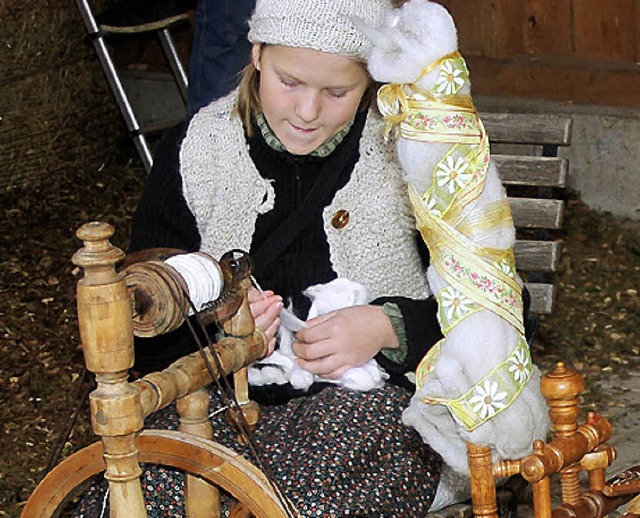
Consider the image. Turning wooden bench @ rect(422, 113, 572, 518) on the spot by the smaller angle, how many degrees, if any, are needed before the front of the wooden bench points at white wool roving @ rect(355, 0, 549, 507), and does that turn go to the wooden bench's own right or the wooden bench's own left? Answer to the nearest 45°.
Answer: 0° — it already faces it

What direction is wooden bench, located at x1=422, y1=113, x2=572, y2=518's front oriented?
toward the camera

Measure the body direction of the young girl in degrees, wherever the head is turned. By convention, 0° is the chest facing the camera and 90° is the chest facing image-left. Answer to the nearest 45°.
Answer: approximately 0°
